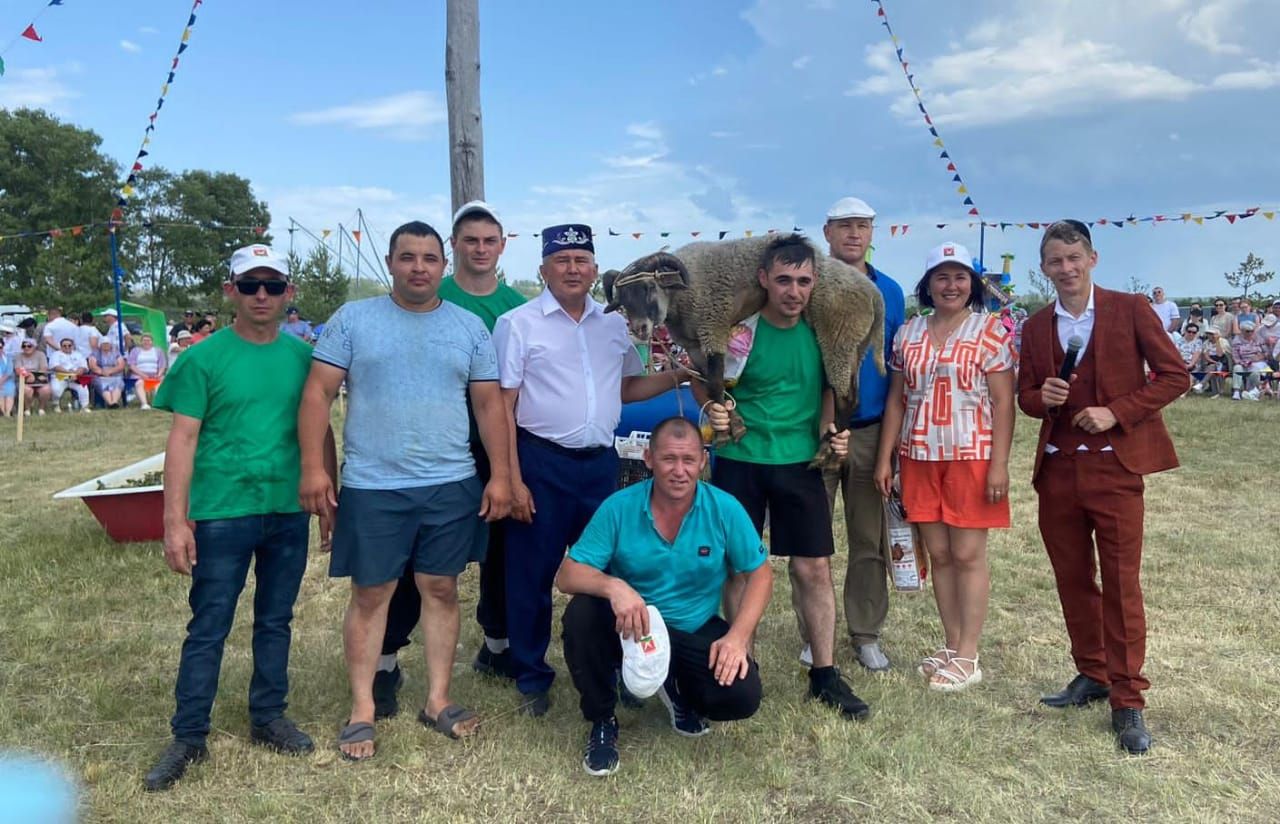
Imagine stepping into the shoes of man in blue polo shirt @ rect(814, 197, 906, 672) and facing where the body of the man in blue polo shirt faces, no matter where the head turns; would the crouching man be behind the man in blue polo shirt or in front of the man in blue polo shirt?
in front

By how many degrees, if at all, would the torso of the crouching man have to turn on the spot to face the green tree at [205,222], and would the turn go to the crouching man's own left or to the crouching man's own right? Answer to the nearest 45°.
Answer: approximately 135° to the crouching man's own right

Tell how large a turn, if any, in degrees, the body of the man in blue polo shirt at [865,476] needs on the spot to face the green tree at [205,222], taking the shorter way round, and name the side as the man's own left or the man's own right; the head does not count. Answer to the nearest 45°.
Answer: approximately 135° to the man's own right

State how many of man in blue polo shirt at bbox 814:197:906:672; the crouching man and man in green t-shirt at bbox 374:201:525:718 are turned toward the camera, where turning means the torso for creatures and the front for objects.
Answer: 3

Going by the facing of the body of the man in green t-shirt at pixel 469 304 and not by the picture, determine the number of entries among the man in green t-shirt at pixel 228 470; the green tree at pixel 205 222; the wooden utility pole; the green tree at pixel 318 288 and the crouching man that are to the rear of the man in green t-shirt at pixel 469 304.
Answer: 3

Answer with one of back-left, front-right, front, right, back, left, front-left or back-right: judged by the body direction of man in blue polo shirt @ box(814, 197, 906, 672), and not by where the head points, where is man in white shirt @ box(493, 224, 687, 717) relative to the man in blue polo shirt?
front-right

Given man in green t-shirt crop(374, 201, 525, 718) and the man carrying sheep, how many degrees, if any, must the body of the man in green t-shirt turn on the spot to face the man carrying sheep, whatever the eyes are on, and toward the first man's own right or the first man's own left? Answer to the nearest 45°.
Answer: approximately 45° to the first man's own left

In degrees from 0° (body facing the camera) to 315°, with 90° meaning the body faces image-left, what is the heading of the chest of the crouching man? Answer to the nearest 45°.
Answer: approximately 0°
